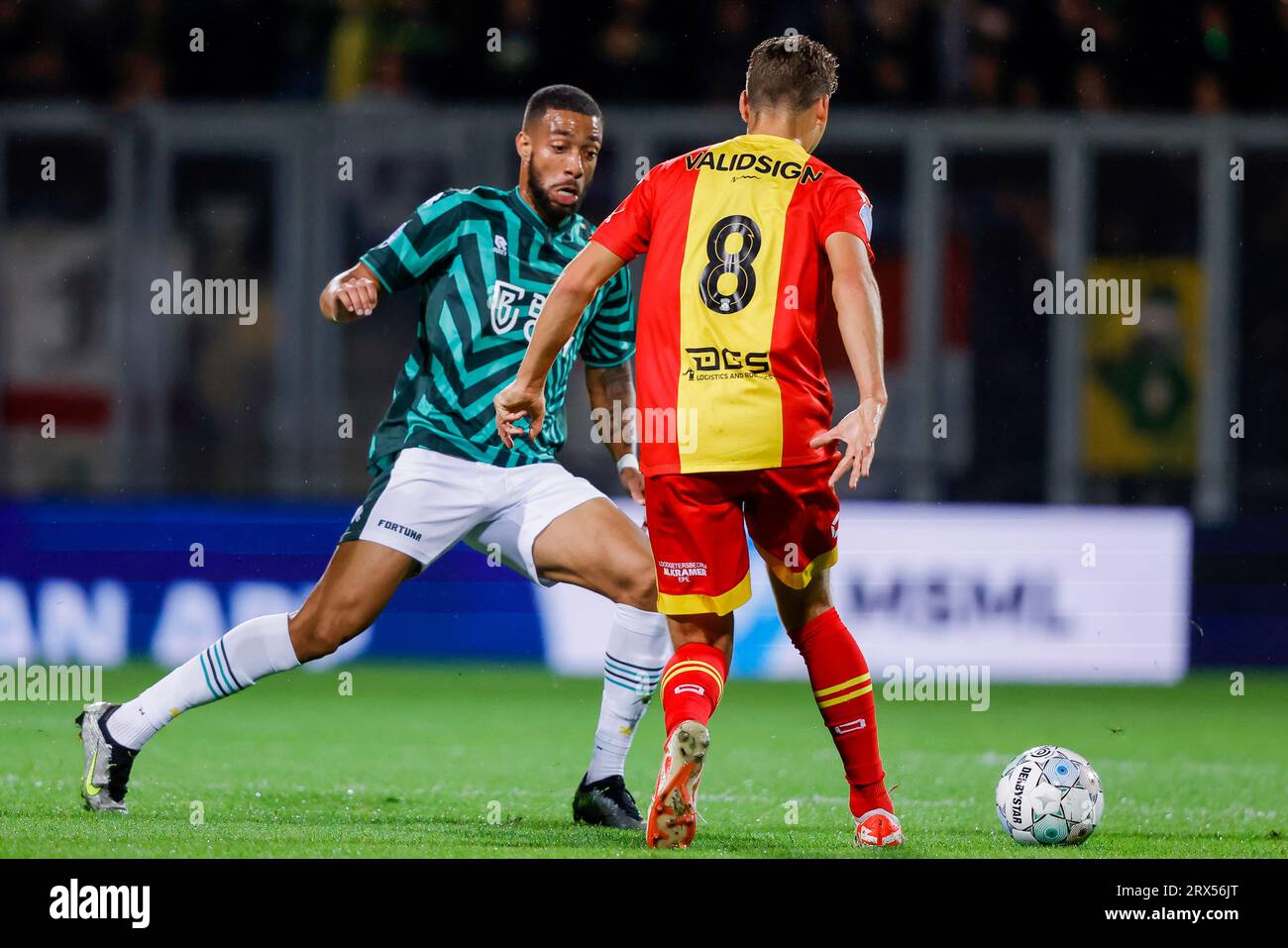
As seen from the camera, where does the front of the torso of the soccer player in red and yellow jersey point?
away from the camera

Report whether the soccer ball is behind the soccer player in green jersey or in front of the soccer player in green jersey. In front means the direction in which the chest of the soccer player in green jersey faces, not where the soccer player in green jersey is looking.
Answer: in front

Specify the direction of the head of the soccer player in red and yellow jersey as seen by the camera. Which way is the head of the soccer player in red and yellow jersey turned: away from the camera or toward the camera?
away from the camera

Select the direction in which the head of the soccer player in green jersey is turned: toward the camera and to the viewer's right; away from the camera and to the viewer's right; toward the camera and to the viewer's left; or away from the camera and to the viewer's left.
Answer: toward the camera and to the viewer's right

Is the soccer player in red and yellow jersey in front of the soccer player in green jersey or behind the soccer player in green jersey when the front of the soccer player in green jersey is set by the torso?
in front

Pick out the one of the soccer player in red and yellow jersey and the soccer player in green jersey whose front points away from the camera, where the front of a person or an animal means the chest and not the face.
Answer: the soccer player in red and yellow jersey

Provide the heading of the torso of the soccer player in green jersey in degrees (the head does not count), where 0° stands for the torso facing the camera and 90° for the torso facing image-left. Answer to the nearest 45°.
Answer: approximately 315°

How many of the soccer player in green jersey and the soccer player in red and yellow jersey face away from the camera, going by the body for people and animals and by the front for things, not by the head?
1

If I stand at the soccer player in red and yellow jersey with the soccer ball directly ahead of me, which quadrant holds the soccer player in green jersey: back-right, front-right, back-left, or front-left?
back-left
